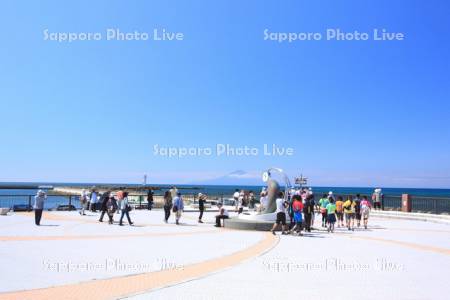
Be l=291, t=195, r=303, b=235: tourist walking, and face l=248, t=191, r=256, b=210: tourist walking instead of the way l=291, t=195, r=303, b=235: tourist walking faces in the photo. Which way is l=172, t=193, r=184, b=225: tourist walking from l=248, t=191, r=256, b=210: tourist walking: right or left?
left

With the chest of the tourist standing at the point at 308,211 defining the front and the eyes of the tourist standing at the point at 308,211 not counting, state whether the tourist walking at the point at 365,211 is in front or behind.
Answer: in front

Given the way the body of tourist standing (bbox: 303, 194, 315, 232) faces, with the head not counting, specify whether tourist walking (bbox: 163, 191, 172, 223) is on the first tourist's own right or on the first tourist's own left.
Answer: on the first tourist's own left

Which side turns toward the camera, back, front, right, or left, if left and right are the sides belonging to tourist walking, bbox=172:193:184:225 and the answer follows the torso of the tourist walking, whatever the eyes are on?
back

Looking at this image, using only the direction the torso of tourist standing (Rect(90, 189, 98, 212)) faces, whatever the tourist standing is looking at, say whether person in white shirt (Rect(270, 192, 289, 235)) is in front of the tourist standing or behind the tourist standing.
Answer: behind

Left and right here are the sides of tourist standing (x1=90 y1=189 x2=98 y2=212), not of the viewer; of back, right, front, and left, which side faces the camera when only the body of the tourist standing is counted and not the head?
back

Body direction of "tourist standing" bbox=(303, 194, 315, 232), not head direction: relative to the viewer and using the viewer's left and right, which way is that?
facing away from the viewer

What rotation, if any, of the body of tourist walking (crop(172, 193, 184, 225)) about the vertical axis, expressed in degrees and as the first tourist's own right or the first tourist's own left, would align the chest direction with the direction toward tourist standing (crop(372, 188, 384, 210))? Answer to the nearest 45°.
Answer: approximately 45° to the first tourist's own right

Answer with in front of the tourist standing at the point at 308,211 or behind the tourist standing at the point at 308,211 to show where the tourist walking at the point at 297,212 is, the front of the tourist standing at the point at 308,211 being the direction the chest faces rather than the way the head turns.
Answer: behind

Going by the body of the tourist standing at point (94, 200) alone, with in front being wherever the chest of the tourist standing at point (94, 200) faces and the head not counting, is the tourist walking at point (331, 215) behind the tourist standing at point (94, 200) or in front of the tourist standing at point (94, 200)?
behind
